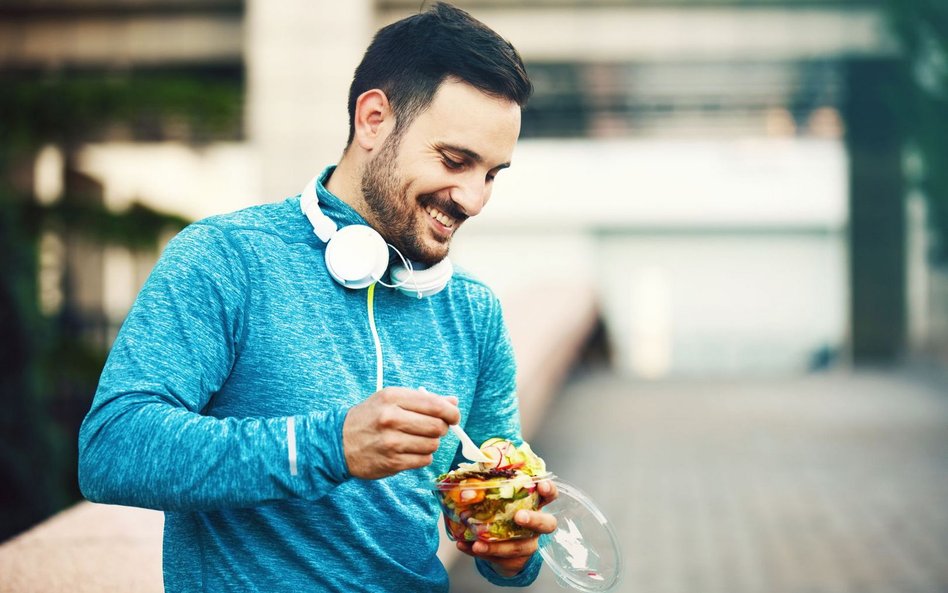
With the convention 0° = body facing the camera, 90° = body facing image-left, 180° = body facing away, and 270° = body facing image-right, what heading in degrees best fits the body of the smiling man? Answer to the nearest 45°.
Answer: approximately 315°

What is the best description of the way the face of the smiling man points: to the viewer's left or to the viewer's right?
to the viewer's right
